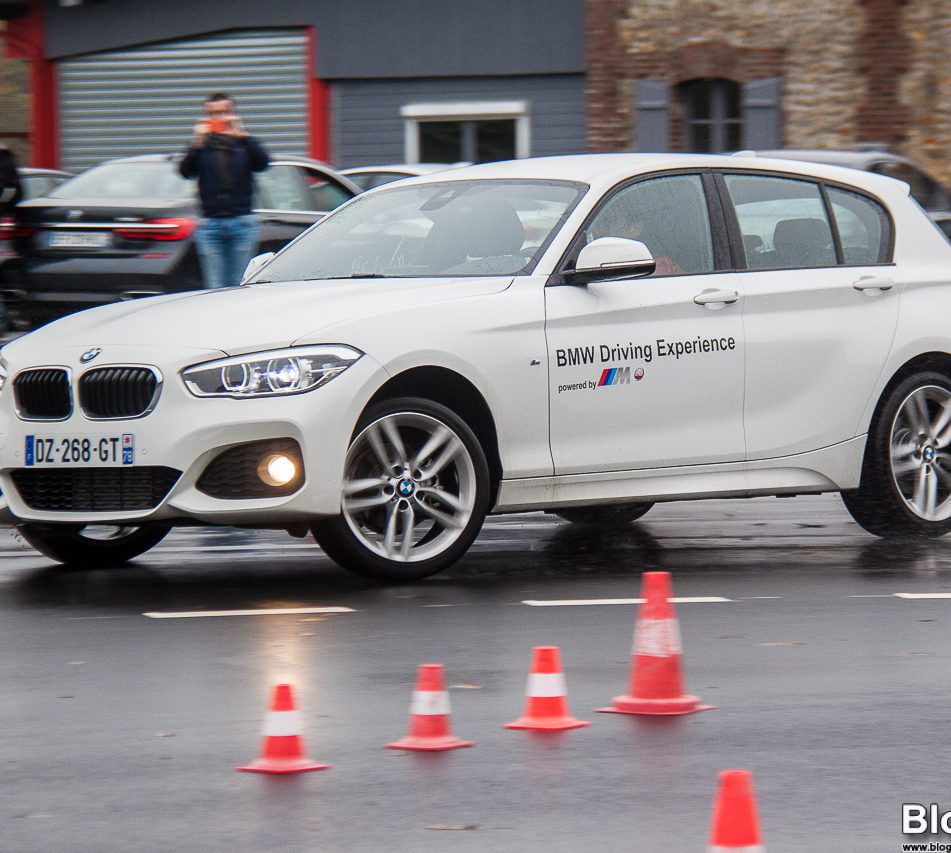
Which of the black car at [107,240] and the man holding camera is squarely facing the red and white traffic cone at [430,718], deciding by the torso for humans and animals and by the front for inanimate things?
the man holding camera

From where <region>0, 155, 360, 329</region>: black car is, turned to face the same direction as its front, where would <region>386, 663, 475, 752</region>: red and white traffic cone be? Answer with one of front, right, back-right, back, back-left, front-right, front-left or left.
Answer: back-right

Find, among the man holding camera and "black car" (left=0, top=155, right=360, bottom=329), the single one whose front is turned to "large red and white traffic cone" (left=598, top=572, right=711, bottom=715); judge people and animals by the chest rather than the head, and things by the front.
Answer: the man holding camera

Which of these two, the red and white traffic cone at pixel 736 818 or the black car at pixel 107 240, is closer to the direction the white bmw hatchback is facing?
the red and white traffic cone

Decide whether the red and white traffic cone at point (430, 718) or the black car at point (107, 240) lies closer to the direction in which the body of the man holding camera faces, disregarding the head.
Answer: the red and white traffic cone

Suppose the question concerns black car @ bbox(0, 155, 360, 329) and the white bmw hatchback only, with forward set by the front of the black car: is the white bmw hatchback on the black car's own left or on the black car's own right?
on the black car's own right

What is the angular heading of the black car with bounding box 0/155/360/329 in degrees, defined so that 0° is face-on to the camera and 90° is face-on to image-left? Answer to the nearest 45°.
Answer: approximately 225°

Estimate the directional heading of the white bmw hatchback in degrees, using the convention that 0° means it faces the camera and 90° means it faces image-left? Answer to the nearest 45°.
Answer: approximately 45°

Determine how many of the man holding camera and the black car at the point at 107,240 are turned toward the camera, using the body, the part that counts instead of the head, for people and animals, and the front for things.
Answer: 1

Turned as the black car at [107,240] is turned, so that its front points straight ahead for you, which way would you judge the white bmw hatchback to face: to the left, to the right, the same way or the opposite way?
the opposite way

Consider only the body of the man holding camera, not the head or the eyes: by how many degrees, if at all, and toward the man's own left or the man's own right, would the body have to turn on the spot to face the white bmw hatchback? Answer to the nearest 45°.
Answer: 0° — they already face it
